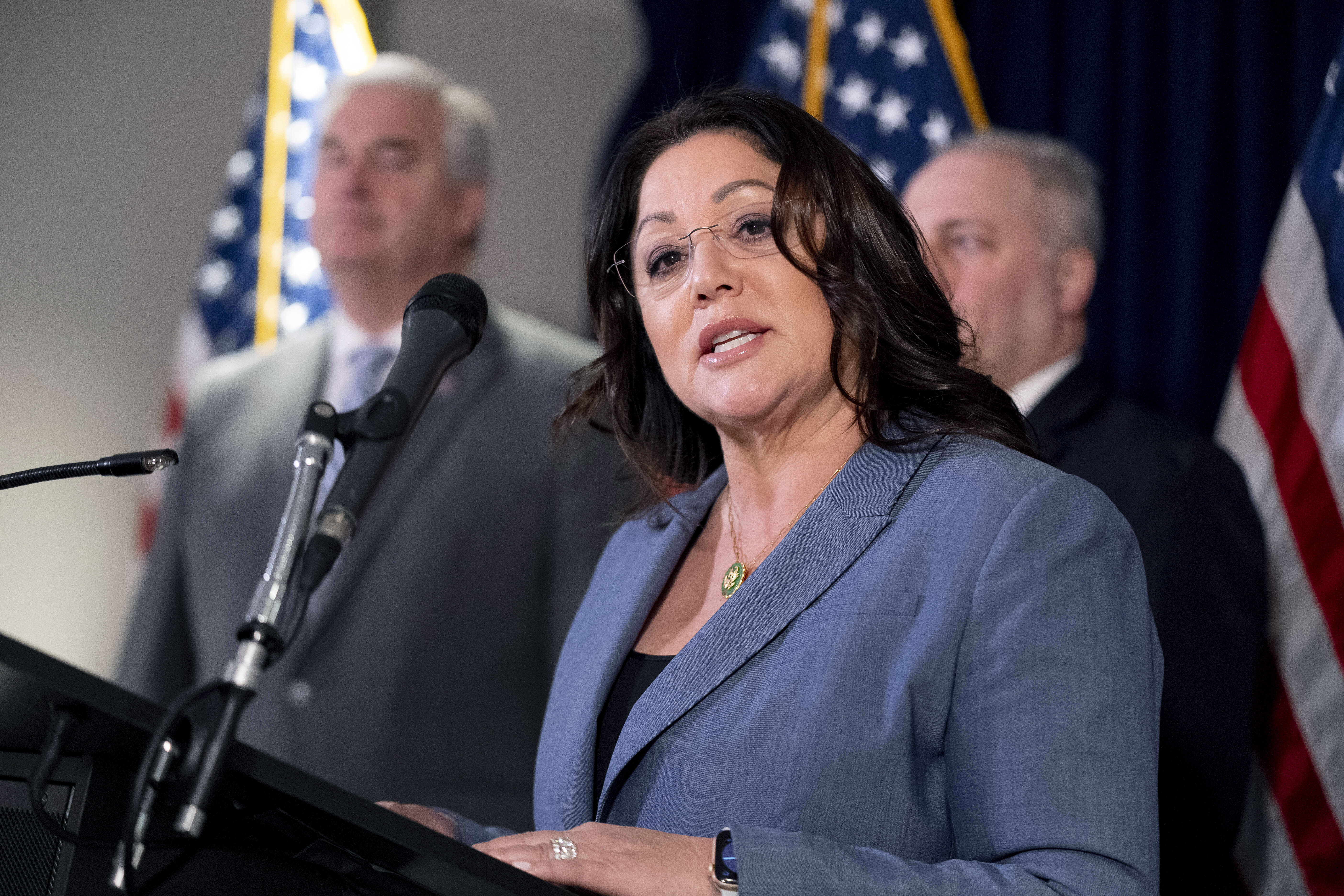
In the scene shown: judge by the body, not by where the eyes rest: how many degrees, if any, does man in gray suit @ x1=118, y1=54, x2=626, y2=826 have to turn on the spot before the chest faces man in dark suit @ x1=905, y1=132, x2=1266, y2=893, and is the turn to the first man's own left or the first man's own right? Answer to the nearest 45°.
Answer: approximately 90° to the first man's own left

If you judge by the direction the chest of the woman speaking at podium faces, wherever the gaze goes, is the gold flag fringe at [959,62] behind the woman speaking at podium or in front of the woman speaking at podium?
behind

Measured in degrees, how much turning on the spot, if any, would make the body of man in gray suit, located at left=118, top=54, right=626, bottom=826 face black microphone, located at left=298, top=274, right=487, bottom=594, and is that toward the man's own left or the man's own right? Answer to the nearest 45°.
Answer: approximately 45° to the man's own left

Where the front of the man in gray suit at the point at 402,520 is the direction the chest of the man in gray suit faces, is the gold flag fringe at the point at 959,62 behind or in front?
behind

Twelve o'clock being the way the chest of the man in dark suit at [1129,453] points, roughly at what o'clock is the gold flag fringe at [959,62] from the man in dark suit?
The gold flag fringe is roughly at 4 o'clock from the man in dark suit.

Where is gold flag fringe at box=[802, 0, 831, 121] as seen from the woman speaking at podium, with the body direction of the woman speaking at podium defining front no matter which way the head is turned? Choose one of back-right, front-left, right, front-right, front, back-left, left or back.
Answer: back-right

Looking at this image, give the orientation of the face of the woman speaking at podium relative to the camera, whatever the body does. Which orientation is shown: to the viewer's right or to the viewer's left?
to the viewer's left

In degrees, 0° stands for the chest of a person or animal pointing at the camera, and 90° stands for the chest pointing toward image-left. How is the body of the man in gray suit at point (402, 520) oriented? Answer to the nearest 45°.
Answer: approximately 45°

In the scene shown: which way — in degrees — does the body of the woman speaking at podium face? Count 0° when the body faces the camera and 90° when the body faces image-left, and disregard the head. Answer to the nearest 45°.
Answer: approximately 45°

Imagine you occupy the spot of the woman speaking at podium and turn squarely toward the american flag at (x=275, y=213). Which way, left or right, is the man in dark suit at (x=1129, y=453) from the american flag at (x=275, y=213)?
right
